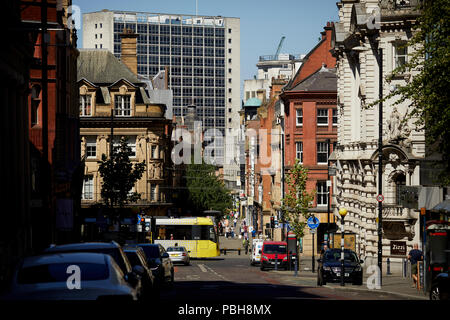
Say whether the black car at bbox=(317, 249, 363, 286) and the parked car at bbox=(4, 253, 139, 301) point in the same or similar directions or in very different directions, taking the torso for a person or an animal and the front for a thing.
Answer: very different directions

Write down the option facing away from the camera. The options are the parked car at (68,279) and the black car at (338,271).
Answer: the parked car

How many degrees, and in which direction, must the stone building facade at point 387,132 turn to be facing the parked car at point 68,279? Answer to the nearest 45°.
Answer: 0° — it already faces it

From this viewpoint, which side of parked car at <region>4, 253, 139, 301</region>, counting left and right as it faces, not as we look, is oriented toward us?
back
